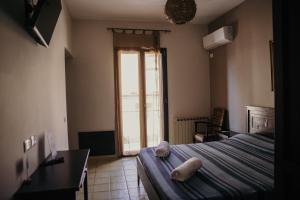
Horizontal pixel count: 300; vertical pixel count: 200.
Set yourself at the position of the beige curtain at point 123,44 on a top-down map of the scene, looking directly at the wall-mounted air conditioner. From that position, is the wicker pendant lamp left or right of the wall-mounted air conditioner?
right

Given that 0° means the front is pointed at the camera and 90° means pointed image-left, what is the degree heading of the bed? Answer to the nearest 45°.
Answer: approximately 45°

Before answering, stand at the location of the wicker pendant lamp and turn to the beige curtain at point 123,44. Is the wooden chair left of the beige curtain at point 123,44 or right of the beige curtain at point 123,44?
right

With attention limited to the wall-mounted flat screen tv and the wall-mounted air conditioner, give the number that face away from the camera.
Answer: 0

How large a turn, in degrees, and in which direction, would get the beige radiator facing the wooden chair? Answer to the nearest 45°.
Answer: approximately 45° to its left

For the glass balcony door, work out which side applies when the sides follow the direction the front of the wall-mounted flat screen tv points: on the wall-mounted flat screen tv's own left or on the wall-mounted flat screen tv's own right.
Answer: on the wall-mounted flat screen tv's own left

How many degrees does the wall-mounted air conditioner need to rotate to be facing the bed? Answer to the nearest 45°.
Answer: approximately 45° to its left

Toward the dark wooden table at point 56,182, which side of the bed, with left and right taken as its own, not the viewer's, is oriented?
front

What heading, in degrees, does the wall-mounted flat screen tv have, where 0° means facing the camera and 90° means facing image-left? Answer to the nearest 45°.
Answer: approximately 315°

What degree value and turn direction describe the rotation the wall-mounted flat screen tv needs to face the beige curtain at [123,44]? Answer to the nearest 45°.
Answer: approximately 90° to its left

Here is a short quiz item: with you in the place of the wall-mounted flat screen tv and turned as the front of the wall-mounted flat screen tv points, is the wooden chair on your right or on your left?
on your left

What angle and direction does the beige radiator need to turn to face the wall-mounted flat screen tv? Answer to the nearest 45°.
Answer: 0° — it already faces it

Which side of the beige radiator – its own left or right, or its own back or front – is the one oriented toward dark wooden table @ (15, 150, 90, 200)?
front
